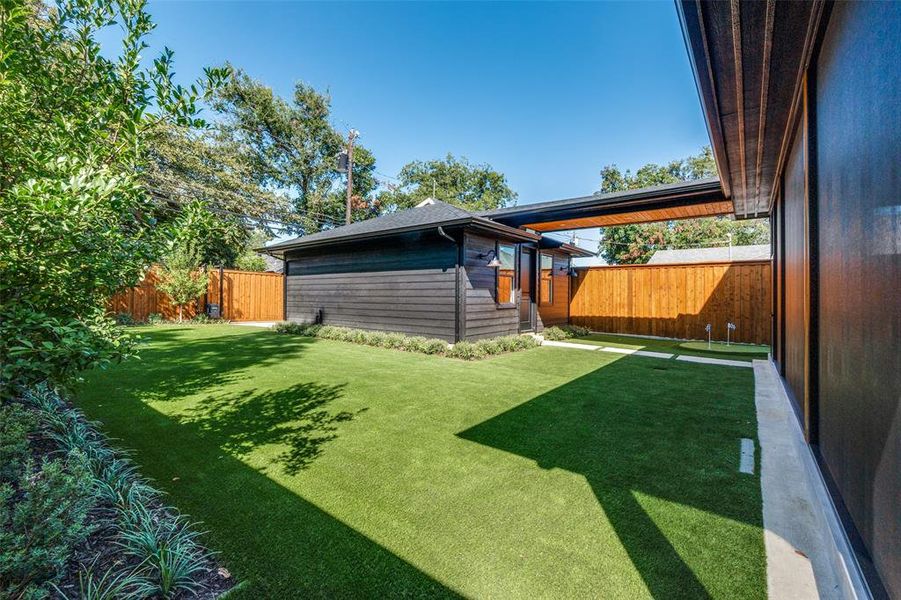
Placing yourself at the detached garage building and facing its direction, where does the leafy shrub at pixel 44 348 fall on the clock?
The leafy shrub is roughly at 2 o'clock from the detached garage building.

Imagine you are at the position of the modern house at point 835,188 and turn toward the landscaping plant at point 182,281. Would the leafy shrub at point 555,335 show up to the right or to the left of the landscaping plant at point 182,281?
right

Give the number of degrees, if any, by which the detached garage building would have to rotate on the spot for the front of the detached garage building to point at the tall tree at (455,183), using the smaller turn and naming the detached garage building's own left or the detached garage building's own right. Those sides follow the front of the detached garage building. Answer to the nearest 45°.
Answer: approximately 135° to the detached garage building's own left

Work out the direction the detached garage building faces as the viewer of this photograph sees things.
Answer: facing the viewer and to the right of the viewer

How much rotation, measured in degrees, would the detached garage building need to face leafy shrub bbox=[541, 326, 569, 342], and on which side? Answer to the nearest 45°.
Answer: approximately 45° to its left

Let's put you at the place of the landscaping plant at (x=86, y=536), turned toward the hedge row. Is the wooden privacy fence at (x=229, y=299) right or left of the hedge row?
left

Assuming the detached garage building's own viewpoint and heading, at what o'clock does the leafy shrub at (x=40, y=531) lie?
The leafy shrub is roughly at 2 o'clock from the detached garage building.

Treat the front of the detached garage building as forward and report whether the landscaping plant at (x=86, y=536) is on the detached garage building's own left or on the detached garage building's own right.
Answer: on the detached garage building's own right

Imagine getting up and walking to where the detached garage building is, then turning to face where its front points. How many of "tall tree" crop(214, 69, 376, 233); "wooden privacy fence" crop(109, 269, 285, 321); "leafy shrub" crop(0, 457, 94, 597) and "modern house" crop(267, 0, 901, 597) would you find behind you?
2

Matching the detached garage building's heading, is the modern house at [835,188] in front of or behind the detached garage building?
in front

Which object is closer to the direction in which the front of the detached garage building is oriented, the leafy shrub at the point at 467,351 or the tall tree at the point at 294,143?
the leafy shrub
